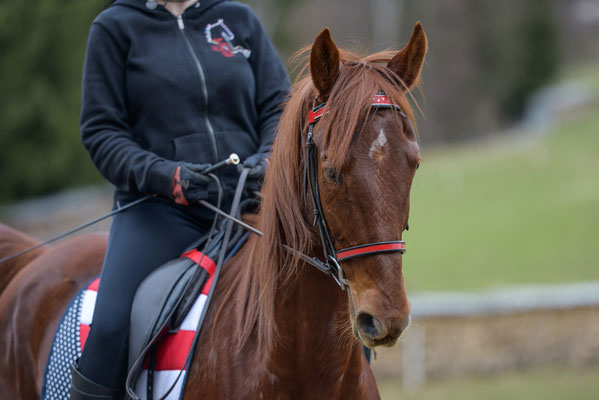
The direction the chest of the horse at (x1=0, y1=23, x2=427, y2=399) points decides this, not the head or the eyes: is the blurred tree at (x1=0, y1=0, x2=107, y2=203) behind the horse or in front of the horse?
behind

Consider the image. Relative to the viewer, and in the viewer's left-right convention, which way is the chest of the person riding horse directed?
facing the viewer and to the right of the viewer

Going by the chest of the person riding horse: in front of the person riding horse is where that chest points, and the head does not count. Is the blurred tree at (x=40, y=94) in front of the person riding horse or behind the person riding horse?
behind

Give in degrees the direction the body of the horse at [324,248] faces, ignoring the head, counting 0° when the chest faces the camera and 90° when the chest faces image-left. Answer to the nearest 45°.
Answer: approximately 315°
